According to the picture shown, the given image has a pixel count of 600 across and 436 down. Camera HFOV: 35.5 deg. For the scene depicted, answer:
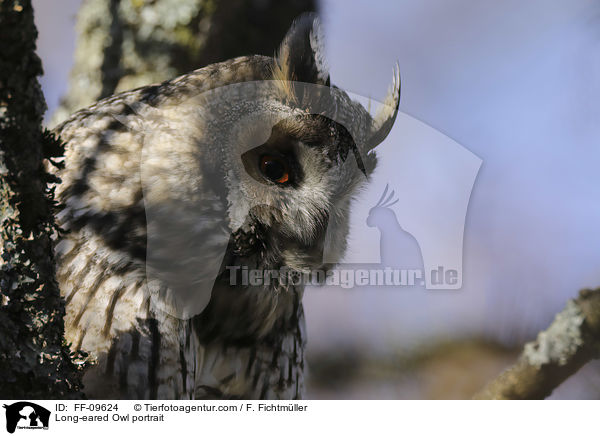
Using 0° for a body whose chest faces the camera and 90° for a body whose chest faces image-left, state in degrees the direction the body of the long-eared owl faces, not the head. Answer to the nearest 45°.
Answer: approximately 315°
